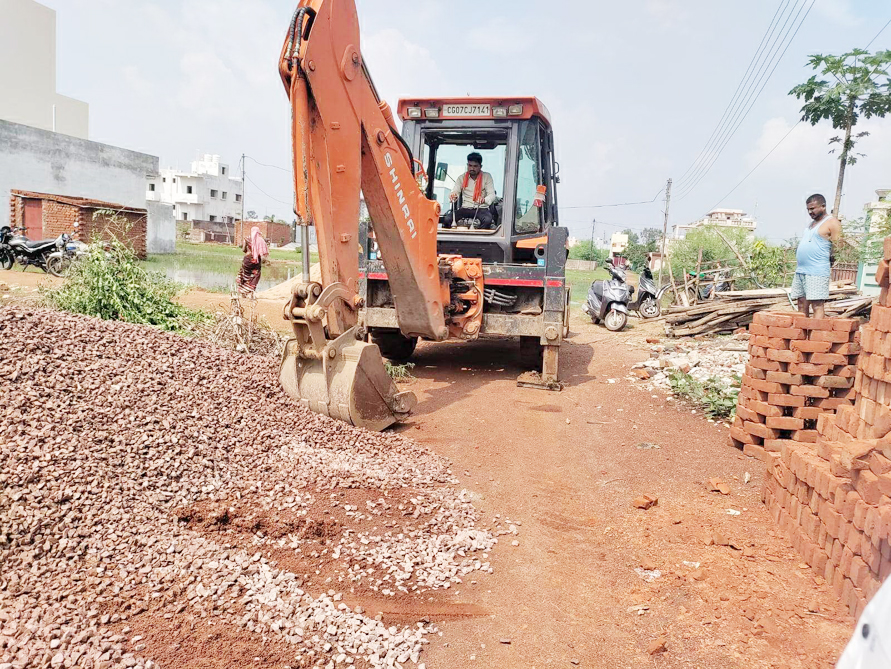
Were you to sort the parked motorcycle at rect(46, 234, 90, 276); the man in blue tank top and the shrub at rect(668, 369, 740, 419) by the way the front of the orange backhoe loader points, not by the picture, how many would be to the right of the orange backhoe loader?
2

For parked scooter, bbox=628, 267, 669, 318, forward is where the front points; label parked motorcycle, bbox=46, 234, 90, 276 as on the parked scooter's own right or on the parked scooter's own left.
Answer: on the parked scooter's own right

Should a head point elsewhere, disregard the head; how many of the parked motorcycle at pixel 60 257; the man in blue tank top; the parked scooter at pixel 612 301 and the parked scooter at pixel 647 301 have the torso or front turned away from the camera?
0

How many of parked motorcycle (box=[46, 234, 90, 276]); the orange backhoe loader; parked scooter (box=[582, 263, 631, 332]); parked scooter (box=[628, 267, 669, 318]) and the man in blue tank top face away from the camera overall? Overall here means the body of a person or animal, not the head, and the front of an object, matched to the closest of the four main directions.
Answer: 1

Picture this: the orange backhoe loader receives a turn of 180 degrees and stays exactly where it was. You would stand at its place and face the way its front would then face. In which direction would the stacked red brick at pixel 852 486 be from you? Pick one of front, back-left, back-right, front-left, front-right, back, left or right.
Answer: front-left

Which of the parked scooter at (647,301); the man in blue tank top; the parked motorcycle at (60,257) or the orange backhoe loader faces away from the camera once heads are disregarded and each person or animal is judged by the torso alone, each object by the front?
the orange backhoe loader

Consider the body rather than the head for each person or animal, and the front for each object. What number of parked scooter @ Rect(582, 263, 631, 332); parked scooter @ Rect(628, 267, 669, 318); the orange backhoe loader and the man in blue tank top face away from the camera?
1

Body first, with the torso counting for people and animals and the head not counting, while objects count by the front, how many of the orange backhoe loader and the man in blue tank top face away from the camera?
1

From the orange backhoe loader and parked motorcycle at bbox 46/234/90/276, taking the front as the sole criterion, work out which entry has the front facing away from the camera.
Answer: the orange backhoe loader

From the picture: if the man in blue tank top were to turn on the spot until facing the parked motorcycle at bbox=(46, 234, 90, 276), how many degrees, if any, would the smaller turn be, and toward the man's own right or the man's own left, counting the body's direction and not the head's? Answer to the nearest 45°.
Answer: approximately 45° to the man's own right

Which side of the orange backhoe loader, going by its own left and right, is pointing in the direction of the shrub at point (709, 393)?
right

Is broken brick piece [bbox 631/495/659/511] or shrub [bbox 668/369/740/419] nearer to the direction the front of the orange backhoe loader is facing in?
the shrub

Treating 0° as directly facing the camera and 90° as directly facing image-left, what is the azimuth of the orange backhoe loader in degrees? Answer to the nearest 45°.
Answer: approximately 180°

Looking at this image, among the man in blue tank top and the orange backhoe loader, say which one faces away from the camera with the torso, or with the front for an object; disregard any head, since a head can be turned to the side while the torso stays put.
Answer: the orange backhoe loader

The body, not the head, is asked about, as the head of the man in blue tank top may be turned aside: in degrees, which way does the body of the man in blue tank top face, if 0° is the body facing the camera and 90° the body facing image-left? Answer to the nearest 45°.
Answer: approximately 45°

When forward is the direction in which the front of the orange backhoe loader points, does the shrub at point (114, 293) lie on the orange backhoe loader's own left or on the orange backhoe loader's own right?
on the orange backhoe loader's own left
